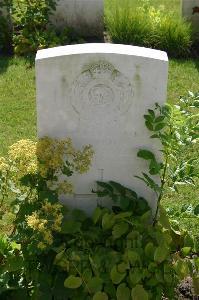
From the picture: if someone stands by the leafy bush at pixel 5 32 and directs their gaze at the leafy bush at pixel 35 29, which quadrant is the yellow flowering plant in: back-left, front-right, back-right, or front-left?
front-right

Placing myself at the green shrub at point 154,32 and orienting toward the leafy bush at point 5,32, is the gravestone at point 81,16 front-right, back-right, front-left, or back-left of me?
front-right

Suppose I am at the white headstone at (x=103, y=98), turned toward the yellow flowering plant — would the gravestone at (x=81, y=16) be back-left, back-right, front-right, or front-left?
back-right

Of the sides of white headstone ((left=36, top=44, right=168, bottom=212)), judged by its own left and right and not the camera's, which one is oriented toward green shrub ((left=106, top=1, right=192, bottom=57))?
back

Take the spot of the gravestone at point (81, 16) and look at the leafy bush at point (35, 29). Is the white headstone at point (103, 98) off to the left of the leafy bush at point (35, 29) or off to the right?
left

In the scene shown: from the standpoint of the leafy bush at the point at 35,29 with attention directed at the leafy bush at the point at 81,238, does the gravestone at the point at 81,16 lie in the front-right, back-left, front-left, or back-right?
back-left

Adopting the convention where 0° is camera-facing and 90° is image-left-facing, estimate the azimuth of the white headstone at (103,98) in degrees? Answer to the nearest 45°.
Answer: approximately 0°

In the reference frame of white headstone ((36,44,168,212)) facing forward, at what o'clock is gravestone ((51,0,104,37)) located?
The gravestone is roughly at 6 o'clock from the white headstone.

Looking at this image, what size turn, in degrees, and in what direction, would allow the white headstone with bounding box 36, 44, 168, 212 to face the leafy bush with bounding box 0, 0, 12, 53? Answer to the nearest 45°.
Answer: approximately 180°

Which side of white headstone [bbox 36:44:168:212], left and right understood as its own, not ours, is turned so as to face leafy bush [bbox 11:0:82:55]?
back
